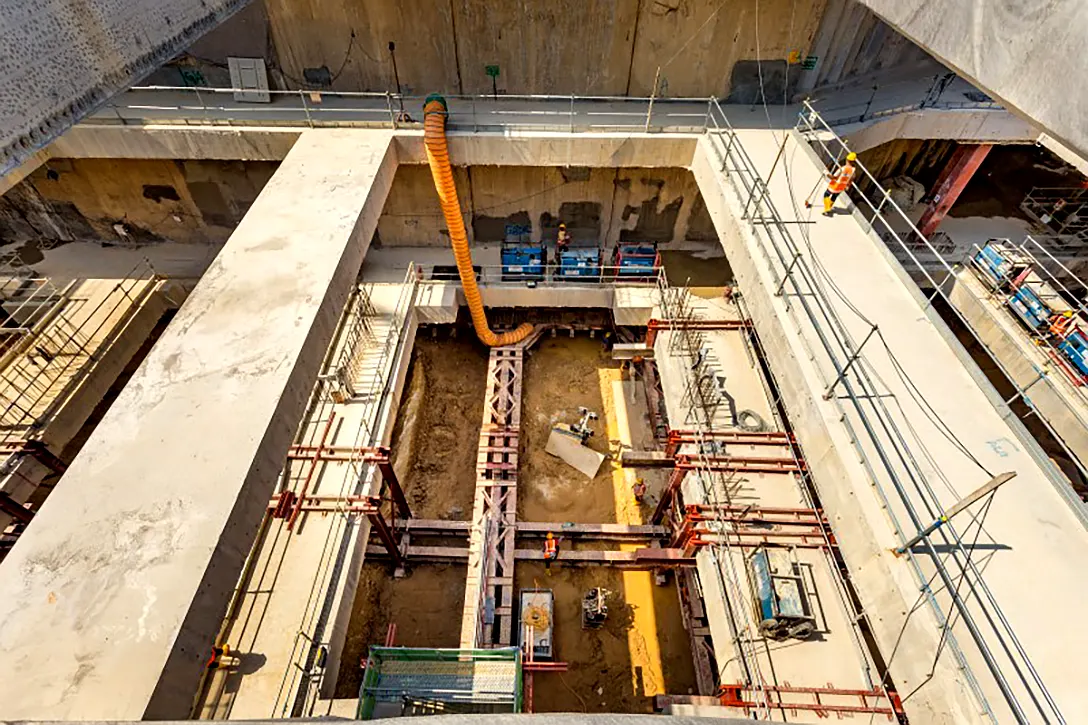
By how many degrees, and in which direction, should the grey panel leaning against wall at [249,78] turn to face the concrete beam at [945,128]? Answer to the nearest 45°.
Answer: approximately 45° to its left

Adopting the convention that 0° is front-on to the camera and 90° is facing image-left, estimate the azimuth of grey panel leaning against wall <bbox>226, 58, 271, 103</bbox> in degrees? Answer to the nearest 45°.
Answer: approximately 0°

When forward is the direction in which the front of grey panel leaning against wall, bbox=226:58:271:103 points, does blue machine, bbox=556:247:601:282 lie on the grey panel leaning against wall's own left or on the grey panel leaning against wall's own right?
on the grey panel leaning against wall's own left

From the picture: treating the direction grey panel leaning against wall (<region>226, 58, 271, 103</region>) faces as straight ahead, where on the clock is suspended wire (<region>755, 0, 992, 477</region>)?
The suspended wire is roughly at 11 o'clock from the grey panel leaning against wall.

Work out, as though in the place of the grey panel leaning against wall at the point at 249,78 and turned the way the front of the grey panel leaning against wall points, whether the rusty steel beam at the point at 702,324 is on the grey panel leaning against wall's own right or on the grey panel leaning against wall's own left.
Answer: on the grey panel leaning against wall's own left

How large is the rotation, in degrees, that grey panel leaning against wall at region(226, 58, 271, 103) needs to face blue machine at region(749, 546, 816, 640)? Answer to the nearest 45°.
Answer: approximately 45° to its left
